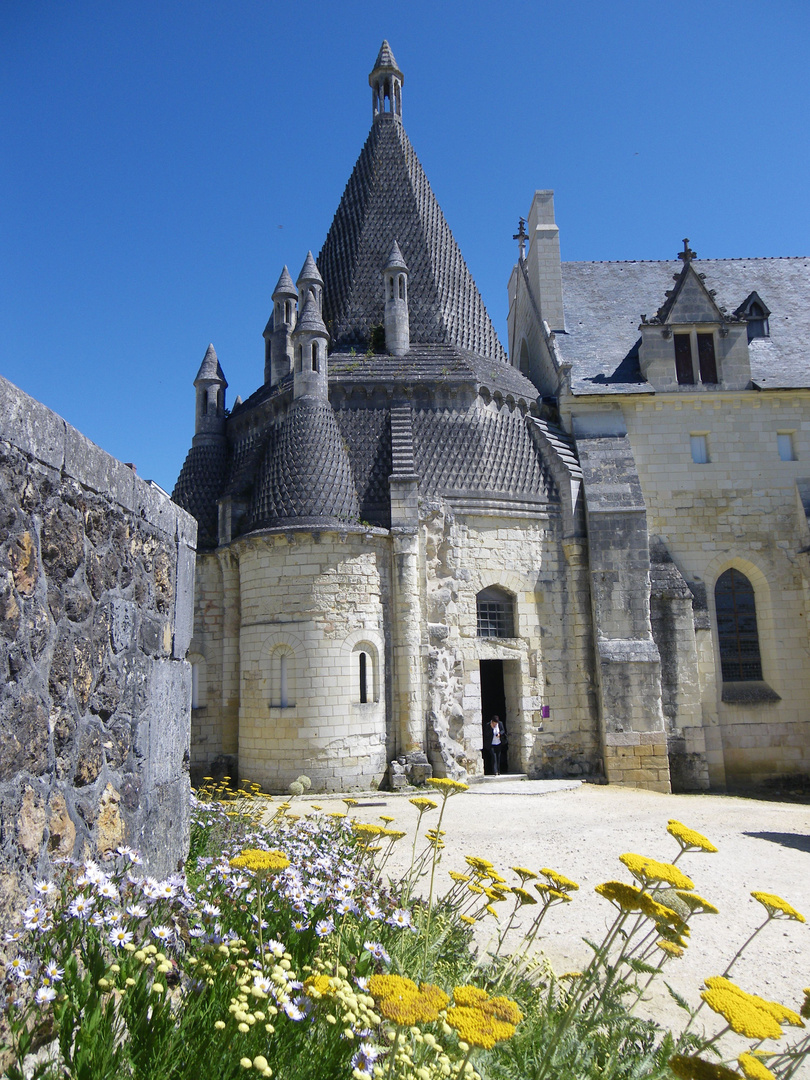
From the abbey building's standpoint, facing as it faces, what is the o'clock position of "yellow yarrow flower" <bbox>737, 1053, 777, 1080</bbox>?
The yellow yarrow flower is roughly at 12 o'clock from the abbey building.

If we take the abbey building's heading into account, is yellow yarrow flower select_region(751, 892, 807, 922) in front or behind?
in front

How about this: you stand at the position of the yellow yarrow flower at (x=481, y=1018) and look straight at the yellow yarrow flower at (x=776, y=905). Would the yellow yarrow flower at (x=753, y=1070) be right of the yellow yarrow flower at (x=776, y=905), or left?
right

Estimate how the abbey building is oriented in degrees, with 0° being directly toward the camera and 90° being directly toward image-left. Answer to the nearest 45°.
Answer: approximately 0°

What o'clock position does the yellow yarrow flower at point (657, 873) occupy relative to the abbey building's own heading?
The yellow yarrow flower is roughly at 12 o'clock from the abbey building.

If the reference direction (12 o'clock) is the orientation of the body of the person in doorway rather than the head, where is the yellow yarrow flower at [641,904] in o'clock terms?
The yellow yarrow flower is roughly at 12 o'clock from the person in doorway.

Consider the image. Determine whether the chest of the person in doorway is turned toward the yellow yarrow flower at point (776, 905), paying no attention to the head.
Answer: yes

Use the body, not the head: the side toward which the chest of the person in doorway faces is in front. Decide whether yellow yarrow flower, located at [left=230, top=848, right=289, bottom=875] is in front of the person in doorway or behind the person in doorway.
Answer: in front
